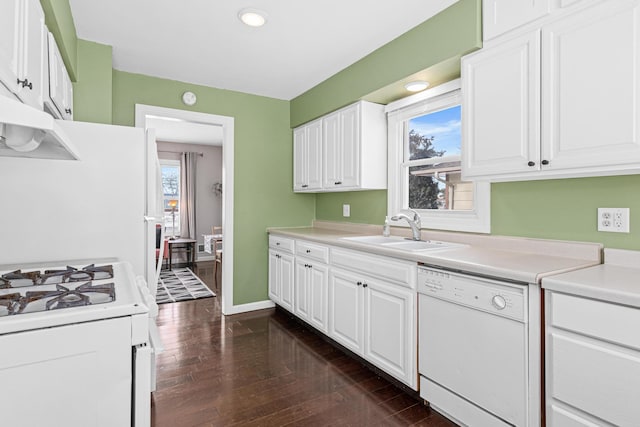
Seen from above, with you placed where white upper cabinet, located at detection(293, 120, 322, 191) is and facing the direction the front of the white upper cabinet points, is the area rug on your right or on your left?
on your right

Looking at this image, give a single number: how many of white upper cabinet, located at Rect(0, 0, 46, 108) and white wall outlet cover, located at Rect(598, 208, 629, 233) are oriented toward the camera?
1

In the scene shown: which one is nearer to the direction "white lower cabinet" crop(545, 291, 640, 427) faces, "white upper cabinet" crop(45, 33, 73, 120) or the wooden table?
the white upper cabinet

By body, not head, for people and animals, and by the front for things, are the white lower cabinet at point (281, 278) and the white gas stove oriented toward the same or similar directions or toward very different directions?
very different directions

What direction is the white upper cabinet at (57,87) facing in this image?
to the viewer's right

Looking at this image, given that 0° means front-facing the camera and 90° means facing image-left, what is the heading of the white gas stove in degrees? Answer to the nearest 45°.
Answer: approximately 270°

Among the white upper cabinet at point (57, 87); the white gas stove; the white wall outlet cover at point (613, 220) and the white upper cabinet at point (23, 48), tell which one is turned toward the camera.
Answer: the white wall outlet cover

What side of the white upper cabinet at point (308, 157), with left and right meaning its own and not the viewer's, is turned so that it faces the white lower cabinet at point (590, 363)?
left

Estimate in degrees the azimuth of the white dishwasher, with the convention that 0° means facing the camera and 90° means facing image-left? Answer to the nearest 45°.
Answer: approximately 45°

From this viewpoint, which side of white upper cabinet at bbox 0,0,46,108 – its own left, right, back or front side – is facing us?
right
